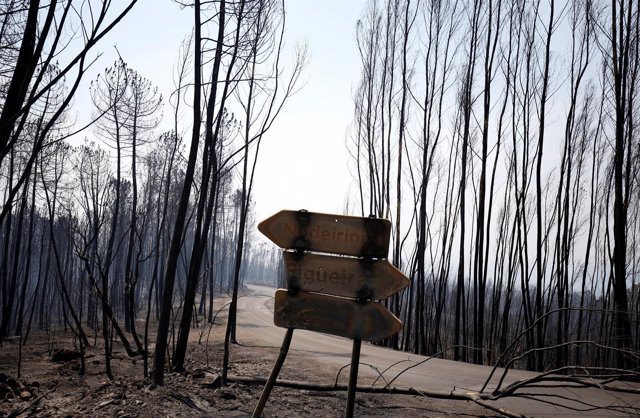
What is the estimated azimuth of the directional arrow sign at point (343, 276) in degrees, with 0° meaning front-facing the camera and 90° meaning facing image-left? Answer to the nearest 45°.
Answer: approximately 0°

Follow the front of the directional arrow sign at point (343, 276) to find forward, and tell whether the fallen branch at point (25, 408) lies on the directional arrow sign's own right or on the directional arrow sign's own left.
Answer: on the directional arrow sign's own right

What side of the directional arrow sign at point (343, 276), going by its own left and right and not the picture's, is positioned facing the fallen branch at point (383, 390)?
back
